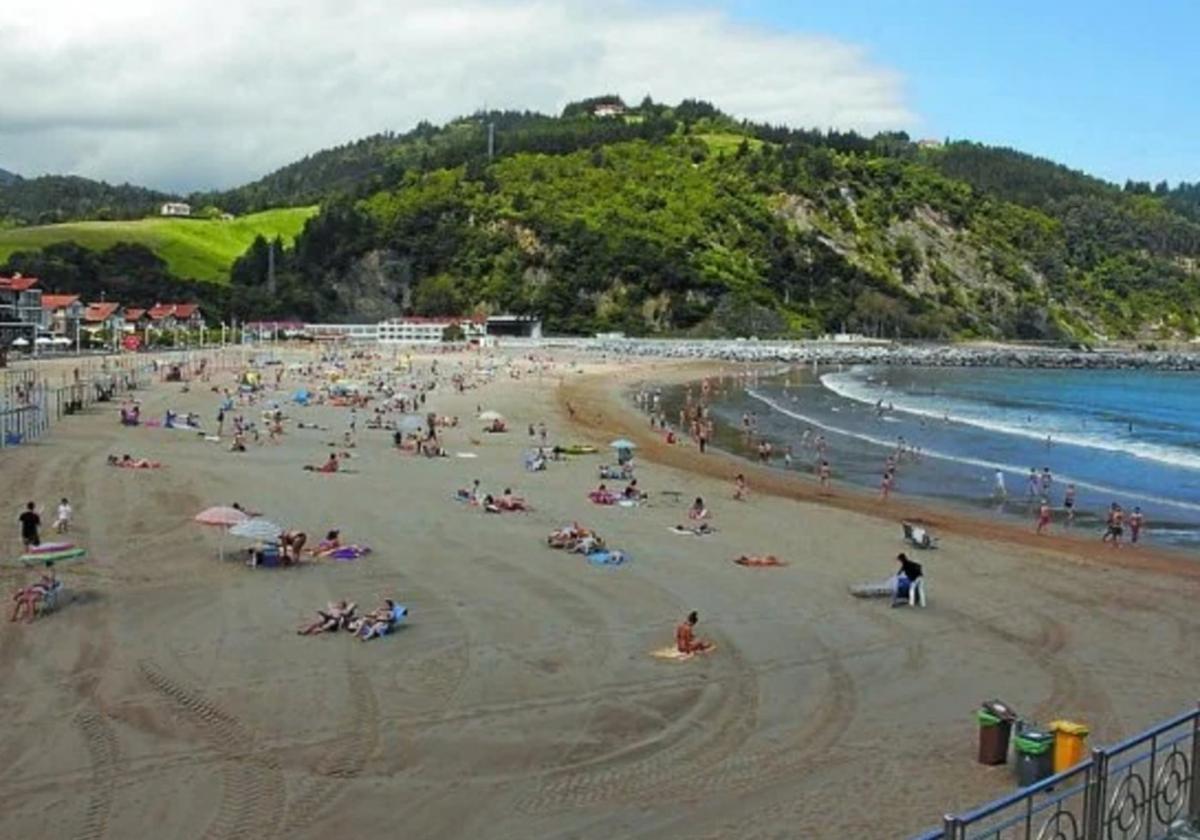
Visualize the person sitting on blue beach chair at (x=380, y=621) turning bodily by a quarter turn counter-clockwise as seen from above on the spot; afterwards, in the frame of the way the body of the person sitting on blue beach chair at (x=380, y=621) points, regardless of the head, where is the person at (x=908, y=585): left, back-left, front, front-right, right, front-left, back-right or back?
front-left

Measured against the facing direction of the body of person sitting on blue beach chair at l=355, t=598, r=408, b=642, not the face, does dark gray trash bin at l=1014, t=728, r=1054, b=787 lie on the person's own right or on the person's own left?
on the person's own left

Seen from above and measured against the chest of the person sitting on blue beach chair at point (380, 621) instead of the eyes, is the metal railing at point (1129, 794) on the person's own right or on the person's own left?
on the person's own left

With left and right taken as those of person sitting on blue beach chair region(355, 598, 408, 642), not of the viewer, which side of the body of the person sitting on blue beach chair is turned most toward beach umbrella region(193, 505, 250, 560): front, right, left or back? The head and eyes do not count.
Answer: right

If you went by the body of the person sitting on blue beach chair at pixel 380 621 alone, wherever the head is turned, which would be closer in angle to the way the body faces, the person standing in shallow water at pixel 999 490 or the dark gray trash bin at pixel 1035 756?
the dark gray trash bin

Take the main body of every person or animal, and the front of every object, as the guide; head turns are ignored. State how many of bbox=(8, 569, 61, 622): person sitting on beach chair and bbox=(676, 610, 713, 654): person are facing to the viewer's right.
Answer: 1
